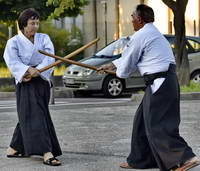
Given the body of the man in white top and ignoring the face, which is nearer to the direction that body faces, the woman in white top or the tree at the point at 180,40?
the woman in white top

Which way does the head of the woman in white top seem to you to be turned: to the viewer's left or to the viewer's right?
to the viewer's right

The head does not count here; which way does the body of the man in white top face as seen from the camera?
to the viewer's left

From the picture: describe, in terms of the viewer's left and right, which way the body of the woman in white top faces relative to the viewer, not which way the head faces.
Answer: facing the viewer and to the right of the viewer

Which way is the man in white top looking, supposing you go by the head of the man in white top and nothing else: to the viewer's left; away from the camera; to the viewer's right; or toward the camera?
to the viewer's left

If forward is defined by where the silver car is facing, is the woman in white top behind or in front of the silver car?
in front

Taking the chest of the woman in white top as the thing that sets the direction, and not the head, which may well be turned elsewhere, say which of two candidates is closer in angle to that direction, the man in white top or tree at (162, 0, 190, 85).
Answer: the man in white top

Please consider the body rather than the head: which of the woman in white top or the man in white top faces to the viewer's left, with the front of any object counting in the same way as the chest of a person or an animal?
the man in white top

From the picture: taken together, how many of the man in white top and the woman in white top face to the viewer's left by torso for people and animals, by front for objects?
1

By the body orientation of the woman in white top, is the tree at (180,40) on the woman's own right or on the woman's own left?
on the woman's own left

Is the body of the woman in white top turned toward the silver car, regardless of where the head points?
no

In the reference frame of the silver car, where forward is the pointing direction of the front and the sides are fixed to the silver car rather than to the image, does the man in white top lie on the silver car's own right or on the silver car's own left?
on the silver car's own left

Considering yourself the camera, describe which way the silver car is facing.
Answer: facing the viewer and to the left of the viewer

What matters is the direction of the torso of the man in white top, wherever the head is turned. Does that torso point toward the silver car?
no
